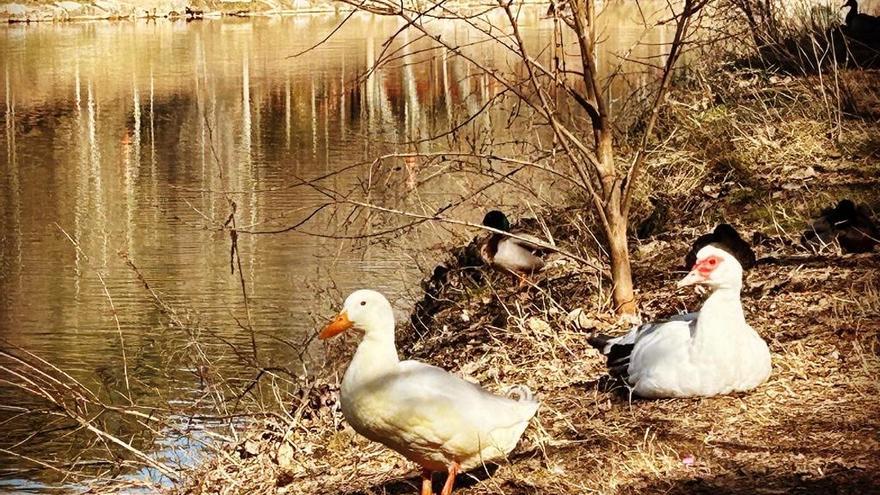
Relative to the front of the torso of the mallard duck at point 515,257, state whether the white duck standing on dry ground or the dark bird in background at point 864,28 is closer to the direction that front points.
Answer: the white duck standing on dry ground

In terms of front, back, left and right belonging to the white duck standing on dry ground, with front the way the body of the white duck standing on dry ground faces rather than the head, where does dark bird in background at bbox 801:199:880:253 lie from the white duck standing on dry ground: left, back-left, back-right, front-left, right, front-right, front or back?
back-right

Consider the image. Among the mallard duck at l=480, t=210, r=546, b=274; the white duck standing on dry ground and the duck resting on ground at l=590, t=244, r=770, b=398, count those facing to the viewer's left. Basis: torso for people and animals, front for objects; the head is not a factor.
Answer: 2

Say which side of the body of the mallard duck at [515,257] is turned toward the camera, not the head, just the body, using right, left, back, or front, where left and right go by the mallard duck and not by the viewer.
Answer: left

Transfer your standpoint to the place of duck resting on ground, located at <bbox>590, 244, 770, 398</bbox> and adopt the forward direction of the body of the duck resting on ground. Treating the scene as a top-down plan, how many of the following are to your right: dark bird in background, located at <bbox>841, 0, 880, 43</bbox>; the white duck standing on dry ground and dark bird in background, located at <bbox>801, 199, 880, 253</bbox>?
1

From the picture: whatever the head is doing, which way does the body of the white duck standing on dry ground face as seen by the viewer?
to the viewer's left

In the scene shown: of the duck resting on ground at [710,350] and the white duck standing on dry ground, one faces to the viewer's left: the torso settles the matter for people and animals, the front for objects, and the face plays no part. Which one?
the white duck standing on dry ground

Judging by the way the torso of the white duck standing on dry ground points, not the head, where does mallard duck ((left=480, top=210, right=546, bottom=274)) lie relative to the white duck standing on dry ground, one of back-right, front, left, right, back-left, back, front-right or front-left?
right

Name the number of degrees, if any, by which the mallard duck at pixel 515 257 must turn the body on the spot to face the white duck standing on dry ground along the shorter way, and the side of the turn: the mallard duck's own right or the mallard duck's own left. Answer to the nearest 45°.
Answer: approximately 90° to the mallard duck's own left

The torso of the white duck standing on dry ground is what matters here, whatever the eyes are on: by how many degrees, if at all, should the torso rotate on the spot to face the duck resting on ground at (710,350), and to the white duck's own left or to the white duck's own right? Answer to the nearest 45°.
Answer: approximately 135° to the white duck's own right

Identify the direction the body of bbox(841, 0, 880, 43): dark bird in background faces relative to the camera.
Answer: to the viewer's left
